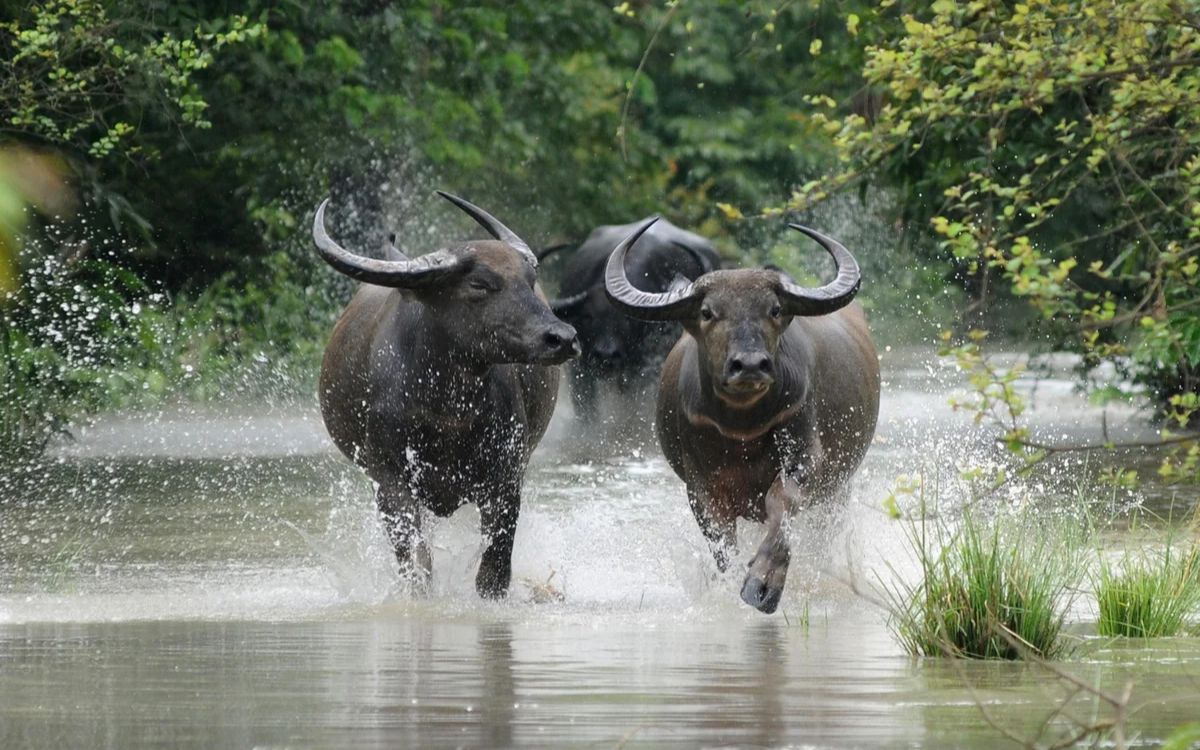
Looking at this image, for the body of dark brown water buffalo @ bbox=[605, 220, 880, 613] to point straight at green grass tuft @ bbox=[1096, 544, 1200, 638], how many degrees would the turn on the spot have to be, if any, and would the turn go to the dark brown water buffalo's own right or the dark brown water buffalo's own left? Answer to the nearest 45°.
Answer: approximately 45° to the dark brown water buffalo's own left

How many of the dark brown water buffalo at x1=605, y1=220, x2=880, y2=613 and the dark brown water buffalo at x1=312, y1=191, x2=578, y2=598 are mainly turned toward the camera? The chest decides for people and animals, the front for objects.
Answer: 2

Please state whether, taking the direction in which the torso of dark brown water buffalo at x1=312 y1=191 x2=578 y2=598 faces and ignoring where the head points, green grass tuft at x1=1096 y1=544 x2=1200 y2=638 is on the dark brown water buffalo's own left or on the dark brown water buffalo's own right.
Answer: on the dark brown water buffalo's own left

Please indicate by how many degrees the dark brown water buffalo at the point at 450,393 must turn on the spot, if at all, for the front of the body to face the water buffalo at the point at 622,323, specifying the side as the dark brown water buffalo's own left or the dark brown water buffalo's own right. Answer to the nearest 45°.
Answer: approximately 180°

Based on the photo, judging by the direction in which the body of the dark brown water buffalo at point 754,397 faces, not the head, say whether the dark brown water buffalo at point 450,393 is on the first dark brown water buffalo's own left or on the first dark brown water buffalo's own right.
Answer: on the first dark brown water buffalo's own right

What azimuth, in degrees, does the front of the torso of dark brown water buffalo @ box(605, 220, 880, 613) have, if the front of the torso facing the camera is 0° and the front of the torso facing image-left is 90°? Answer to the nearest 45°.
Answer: approximately 0°

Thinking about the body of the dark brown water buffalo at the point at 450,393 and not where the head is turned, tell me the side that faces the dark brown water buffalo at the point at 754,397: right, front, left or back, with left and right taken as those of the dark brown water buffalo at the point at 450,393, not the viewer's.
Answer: left
